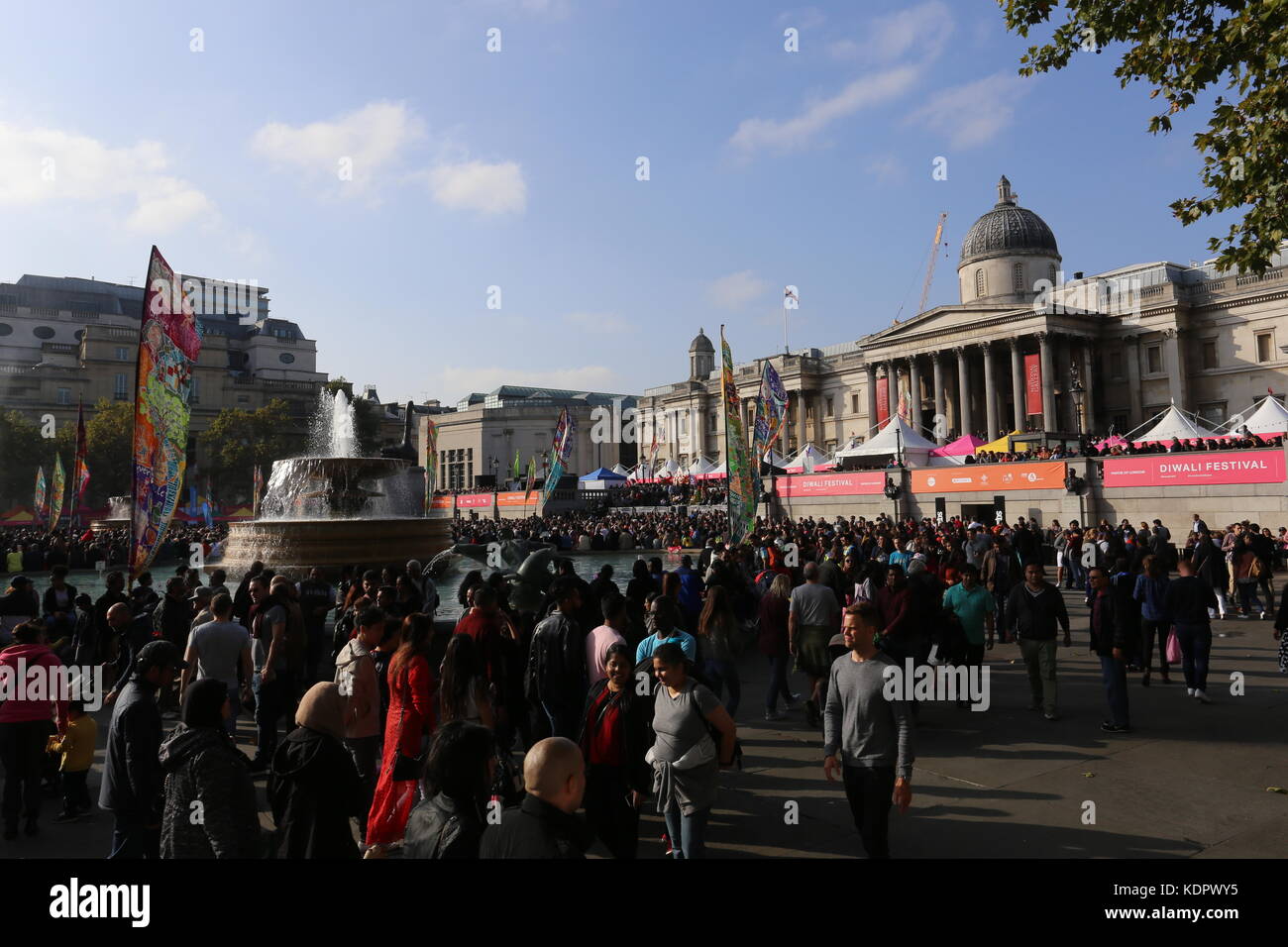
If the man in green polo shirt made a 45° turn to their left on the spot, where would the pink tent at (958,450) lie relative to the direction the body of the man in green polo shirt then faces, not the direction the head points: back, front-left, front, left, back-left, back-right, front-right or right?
back-left

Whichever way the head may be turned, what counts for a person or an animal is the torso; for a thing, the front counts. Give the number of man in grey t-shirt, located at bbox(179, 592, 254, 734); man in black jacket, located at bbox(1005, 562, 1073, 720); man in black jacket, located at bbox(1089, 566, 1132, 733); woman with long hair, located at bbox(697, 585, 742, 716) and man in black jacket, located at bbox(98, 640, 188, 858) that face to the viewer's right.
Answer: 1

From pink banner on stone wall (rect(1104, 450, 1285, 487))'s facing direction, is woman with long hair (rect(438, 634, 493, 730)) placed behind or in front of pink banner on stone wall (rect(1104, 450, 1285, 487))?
in front

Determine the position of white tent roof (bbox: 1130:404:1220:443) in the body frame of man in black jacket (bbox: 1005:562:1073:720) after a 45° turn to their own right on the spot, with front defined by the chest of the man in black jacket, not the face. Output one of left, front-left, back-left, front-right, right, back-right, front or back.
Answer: back-right

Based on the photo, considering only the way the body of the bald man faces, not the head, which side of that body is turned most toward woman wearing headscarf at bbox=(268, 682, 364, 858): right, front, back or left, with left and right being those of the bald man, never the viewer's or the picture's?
left

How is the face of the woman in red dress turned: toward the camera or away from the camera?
away from the camera

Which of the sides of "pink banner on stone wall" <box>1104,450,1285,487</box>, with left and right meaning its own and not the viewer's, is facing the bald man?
front

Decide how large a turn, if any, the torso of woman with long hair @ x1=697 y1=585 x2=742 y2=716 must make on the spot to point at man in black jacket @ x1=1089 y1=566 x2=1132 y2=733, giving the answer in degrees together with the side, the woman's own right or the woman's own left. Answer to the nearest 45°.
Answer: approximately 90° to the woman's own right

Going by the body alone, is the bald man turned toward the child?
no

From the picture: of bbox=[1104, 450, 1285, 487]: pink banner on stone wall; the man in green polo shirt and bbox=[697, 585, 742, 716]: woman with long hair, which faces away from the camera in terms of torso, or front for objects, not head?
the woman with long hair

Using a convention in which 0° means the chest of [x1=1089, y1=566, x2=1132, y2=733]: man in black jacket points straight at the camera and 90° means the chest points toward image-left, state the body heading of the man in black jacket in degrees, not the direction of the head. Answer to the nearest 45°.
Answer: approximately 90°

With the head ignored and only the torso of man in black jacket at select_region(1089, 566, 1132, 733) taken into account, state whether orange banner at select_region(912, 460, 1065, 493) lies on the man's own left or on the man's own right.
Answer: on the man's own right

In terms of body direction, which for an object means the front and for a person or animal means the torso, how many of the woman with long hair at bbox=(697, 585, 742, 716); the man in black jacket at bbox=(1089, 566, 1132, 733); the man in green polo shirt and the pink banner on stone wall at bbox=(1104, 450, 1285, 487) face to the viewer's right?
0

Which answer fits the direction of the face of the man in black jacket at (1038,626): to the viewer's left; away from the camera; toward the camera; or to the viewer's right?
toward the camera

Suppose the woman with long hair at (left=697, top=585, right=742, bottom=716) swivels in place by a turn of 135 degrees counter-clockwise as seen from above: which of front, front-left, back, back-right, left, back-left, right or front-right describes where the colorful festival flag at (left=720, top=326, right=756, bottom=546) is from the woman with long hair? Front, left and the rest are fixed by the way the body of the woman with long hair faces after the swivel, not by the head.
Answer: back-right

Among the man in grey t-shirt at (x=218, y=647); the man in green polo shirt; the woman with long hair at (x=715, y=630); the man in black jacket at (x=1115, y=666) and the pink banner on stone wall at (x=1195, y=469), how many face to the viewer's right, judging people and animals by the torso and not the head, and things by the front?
0
